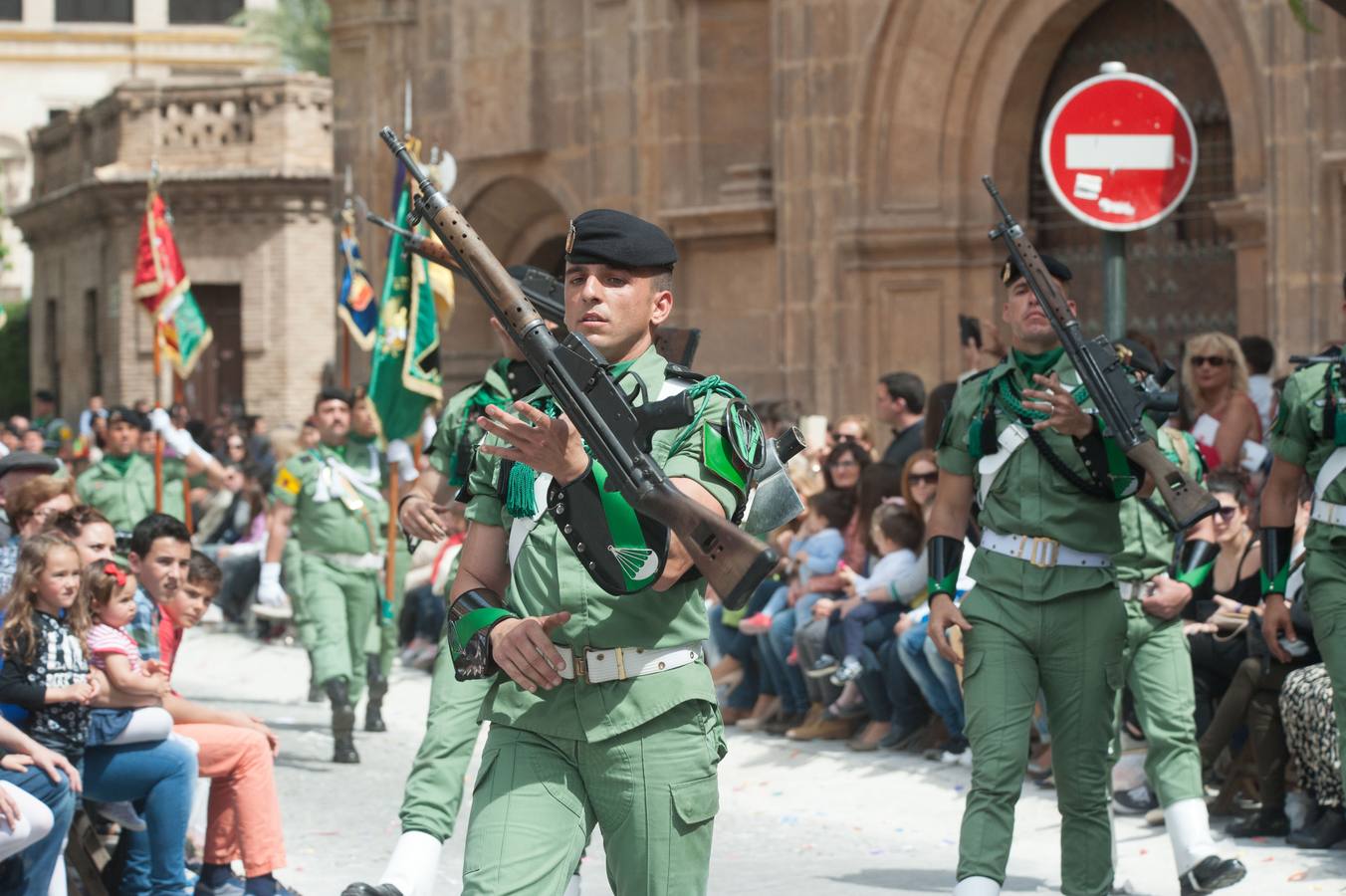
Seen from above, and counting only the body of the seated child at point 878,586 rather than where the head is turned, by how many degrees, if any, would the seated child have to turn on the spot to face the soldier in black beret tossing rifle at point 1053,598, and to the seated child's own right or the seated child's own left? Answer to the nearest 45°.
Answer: approximately 90° to the seated child's own left

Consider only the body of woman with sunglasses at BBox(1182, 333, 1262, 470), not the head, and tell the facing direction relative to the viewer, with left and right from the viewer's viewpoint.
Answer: facing the viewer and to the left of the viewer

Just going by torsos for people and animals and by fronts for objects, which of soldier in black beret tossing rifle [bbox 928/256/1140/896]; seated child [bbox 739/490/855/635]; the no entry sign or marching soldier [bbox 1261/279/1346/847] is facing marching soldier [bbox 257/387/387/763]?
the seated child

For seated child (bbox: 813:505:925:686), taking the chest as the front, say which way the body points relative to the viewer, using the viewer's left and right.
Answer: facing to the left of the viewer

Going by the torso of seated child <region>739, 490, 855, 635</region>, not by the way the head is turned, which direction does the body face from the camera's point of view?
to the viewer's left

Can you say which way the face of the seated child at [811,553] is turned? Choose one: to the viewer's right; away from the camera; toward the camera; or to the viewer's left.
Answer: to the viewer's left

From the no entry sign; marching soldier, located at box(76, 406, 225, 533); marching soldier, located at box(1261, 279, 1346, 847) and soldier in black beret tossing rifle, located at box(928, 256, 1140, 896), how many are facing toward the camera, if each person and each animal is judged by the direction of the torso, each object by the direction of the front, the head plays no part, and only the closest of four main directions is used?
4

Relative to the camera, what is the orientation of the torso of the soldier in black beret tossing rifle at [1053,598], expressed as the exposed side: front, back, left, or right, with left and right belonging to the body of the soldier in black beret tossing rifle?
front

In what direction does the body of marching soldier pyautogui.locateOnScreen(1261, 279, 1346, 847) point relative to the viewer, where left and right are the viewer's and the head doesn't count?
facing the viewer

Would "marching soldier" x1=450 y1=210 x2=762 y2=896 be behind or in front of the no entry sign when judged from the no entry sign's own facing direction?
in front

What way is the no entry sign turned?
toward the camera

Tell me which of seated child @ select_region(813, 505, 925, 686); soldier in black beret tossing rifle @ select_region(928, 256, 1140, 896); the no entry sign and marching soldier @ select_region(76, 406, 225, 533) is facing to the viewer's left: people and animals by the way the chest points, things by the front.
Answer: the seated child

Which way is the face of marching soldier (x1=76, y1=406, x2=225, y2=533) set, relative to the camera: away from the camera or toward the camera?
toward the camera

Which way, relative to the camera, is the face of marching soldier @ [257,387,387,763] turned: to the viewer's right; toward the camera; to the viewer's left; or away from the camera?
toward the camera

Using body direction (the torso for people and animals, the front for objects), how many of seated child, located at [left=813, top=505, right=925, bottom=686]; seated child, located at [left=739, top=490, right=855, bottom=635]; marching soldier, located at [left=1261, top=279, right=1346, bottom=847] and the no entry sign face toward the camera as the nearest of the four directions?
2
